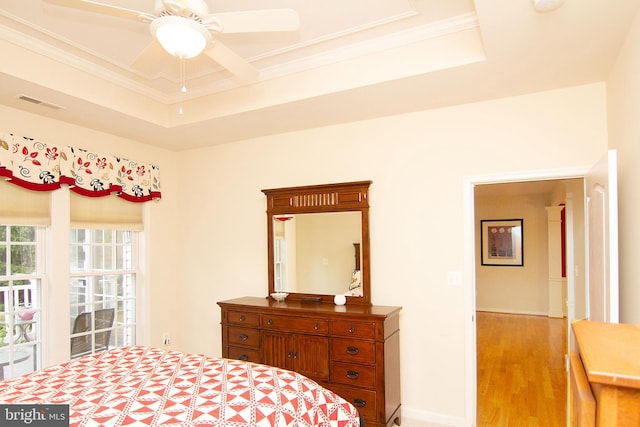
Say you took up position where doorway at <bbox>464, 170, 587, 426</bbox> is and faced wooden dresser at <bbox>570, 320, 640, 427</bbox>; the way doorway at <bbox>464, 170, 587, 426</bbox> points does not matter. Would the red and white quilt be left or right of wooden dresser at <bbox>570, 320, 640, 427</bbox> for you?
right

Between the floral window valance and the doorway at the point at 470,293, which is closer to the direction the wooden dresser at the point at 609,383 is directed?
the floral window valance

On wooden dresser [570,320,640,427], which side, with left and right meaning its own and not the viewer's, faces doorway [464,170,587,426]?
right

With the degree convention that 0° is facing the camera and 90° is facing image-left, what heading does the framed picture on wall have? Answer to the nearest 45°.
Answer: approximately 0°

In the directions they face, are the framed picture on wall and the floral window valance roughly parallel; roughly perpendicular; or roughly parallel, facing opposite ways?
roughly perpendicular

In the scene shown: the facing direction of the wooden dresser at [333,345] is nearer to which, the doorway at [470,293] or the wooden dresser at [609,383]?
the wooden dresser

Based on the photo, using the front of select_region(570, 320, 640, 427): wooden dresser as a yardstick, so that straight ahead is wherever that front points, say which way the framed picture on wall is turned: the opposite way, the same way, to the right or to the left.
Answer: to the left

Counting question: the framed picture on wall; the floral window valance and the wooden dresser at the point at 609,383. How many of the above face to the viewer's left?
1

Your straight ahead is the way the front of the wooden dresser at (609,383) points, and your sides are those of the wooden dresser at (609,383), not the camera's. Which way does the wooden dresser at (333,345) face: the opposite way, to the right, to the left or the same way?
to the left

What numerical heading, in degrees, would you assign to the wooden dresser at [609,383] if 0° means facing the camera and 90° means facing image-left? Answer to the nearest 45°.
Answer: approximately 90°

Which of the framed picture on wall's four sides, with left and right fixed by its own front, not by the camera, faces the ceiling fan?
front
